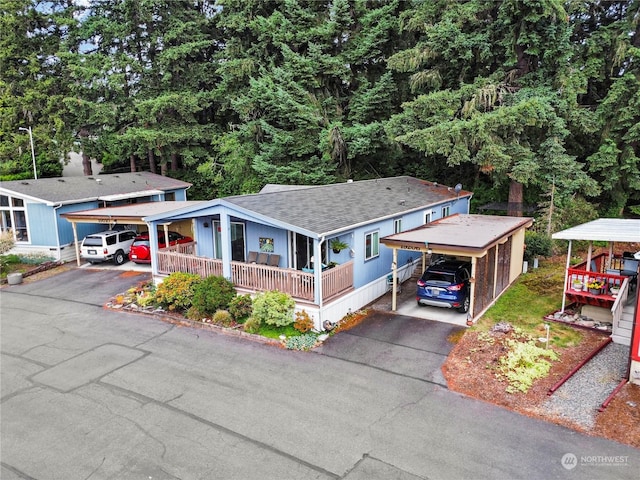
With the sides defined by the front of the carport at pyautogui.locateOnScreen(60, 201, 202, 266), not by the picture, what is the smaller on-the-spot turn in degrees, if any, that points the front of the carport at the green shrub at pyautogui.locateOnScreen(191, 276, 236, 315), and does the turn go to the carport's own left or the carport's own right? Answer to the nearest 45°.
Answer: approximately 45° to the carport's own left

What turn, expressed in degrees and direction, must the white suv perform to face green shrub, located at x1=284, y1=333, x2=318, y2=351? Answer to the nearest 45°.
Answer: approximately 135° to its right

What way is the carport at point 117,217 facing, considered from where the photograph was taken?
facing the viewer and to the left of the viewer

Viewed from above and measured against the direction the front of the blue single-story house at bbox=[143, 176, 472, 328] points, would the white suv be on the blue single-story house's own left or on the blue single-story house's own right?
on the blue single-story house's own right

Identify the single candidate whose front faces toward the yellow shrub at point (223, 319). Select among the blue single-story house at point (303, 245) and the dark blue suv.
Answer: the blue single-story house

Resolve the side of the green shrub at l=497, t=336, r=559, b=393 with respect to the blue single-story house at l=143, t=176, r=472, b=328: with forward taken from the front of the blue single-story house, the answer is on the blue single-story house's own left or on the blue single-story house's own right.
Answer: on the blue single-story house's own left

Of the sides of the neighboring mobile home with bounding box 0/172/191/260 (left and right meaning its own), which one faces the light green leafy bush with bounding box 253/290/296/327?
left

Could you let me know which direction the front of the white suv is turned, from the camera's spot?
facing away from the viewer and to the right of the viewer

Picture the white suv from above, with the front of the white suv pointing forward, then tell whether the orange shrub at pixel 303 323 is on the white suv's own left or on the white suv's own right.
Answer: on the white suv's own right

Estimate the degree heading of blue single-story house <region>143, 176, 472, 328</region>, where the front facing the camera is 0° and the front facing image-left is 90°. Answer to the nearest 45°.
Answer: approximately 45°

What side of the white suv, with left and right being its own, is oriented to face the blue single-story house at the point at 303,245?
right

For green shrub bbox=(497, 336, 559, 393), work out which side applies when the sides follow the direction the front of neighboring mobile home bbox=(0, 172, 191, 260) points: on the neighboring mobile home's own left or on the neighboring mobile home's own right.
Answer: on the neighboring mobile home's own left

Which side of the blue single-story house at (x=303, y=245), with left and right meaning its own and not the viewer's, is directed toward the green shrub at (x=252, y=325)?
front

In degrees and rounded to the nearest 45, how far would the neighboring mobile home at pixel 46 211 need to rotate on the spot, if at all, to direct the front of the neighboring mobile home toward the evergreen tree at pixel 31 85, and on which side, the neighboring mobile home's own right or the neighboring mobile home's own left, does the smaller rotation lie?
approximately 135° to the neighboring mobile home's own right

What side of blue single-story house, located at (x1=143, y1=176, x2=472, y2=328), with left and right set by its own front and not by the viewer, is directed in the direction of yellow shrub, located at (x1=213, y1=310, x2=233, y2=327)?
front

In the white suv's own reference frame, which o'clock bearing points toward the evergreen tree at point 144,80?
The evergreen tree is roughly at 11 o'clock from the white suv.

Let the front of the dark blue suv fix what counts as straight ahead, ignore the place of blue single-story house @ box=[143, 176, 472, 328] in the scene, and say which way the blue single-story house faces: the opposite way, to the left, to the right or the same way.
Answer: the opposite way
